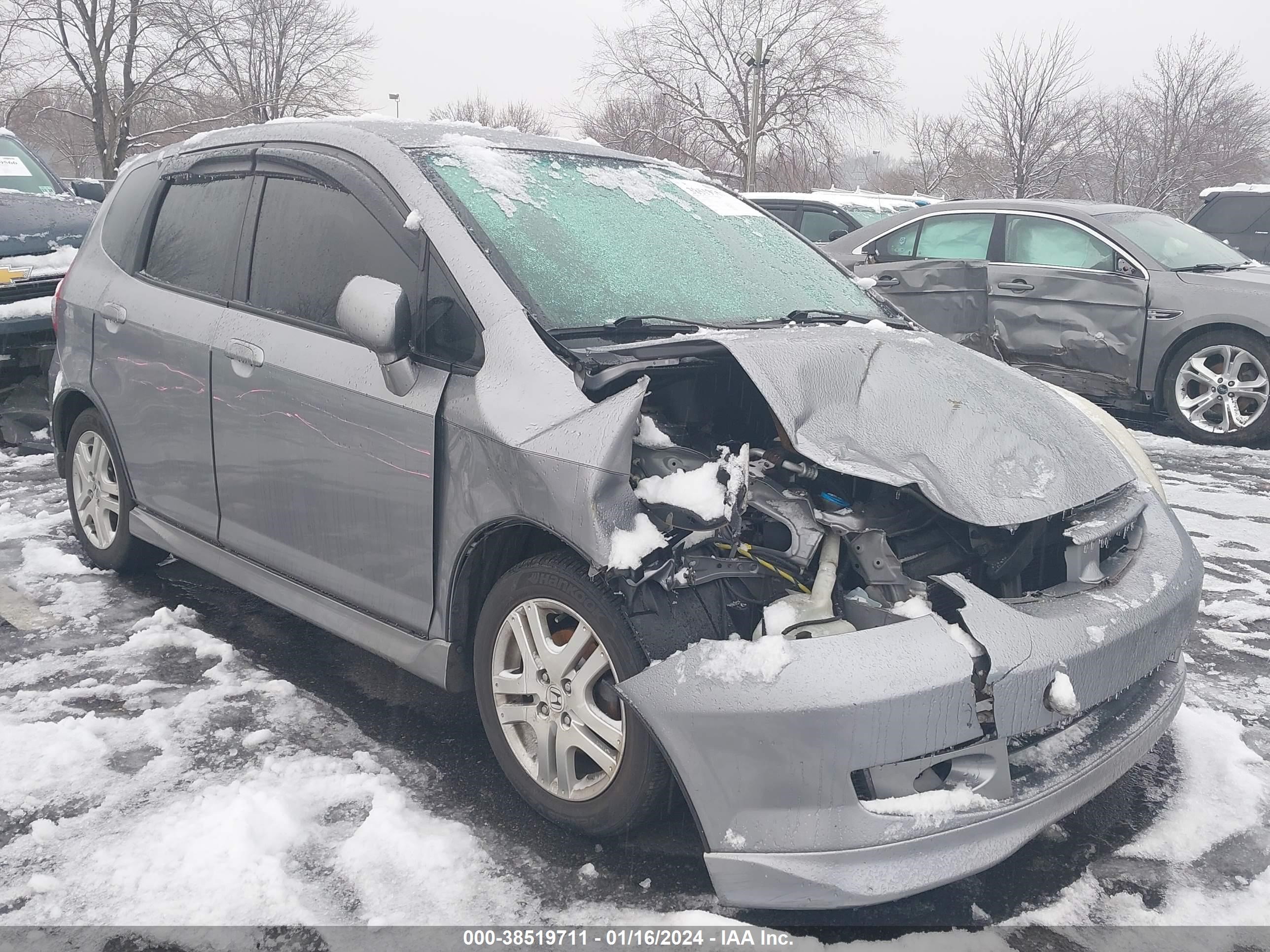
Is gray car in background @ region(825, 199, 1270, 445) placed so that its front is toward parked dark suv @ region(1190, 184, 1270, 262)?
no

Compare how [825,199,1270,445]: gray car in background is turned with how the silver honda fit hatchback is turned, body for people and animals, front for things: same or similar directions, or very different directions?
same or similar directions

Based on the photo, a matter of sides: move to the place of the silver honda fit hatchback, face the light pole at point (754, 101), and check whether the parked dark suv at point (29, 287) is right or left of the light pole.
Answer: left

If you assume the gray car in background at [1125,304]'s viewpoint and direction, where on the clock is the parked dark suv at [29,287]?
The parked dark suv is roughly at 5 o'clock from the gray car in background.

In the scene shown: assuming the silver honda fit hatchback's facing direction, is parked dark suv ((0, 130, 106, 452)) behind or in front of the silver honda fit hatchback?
behind

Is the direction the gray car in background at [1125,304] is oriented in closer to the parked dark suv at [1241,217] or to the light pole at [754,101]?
the parked dark suv

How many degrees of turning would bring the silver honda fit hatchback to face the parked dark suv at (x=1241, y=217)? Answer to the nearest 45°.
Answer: approximately 90° to its left

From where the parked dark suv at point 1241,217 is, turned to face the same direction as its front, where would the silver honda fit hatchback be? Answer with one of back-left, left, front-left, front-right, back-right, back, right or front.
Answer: right

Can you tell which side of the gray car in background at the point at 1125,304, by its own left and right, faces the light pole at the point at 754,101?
left

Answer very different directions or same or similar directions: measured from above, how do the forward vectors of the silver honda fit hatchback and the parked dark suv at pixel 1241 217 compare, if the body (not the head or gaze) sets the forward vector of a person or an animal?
same or similar directions

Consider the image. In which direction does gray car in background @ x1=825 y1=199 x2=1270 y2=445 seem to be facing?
to the viewer's right

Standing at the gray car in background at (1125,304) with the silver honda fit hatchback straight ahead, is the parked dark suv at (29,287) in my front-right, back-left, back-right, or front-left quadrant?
front-right

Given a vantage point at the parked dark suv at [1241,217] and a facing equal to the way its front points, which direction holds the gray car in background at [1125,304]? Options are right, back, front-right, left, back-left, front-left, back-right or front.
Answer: right

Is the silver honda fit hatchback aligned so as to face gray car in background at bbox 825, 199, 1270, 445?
no
